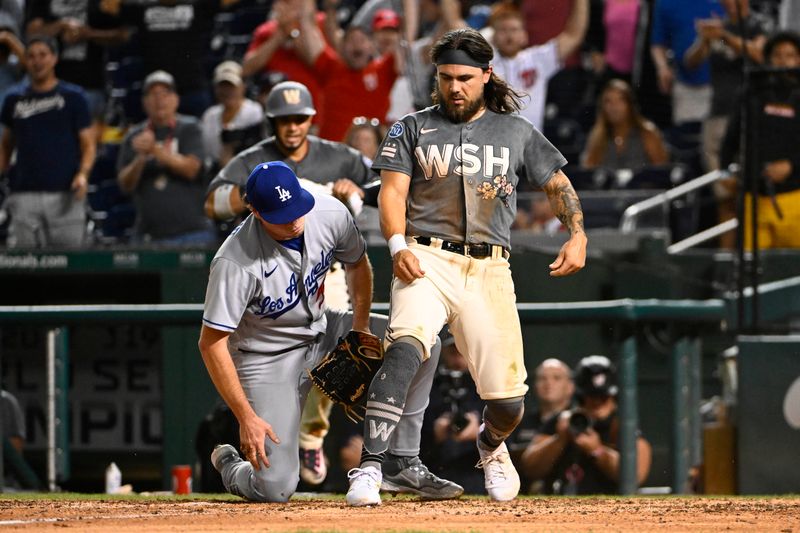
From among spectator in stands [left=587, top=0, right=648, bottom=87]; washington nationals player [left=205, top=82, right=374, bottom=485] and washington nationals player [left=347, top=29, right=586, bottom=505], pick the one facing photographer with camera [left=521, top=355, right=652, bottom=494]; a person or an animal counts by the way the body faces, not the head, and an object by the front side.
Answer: the spectator in stands

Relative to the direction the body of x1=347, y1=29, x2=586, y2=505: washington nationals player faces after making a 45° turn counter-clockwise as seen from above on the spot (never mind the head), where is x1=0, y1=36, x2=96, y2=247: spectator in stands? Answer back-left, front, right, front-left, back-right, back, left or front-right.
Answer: back

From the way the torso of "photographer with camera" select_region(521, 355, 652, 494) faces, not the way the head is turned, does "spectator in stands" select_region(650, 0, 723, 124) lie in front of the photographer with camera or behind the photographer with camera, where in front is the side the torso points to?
behind

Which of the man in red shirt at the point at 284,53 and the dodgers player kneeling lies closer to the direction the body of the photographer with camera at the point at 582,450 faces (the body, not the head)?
the dodgers player kneeling

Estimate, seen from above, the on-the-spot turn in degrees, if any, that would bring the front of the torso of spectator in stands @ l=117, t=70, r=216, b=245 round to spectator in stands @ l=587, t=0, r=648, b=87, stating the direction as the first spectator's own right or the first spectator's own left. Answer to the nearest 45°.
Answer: approximately 90° to the first spectator's own left

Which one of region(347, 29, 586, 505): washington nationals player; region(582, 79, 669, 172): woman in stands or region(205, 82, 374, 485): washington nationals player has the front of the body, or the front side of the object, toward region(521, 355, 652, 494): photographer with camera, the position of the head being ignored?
the woman in stands
